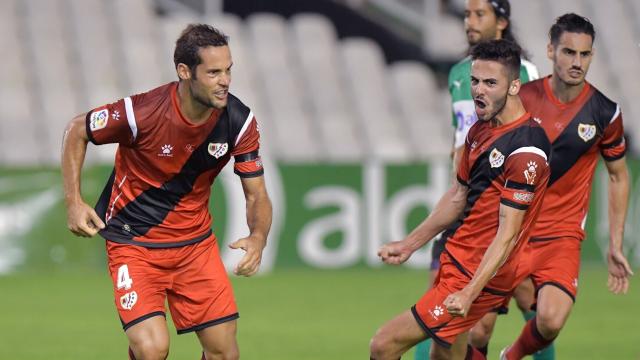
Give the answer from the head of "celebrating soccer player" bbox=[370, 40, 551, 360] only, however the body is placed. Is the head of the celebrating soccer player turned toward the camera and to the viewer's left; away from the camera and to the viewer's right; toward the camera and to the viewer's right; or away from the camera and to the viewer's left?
toward the camera and to the viewer's left

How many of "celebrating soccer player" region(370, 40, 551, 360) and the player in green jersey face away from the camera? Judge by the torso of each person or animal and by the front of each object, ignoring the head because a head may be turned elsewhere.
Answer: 0

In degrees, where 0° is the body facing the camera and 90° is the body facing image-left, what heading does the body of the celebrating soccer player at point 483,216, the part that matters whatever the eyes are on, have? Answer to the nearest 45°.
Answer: approximately 45°

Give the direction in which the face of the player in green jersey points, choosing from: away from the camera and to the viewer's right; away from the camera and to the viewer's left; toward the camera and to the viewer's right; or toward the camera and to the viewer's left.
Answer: toward the camera and to the viewer's left

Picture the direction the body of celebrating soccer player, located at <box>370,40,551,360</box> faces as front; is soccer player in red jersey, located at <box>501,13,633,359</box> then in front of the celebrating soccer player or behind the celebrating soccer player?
behind

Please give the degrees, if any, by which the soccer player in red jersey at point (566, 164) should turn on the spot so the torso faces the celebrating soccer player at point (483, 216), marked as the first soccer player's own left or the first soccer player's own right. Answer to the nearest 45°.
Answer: approximately 45° to the first soccer player's own right

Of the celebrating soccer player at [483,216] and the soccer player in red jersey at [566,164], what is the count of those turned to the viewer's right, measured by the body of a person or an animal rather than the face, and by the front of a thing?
0

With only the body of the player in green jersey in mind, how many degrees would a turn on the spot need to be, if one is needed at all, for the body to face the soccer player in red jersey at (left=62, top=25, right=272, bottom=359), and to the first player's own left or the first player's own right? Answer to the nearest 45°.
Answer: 0° — they already face them

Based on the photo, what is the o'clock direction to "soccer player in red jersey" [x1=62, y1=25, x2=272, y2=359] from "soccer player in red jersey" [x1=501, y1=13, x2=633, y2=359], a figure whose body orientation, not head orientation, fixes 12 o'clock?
"soccer player in red jersey" [x1=62, y1=25, x2=272, y2=359] is roughly at 2 o'clock from "soccer player in red jersey" [x1=501, y1=13, x2=633, y2=359].

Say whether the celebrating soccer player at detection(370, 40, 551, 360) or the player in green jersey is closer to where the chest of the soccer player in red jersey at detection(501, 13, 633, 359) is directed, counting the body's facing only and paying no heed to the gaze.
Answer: the celebrating soccer player

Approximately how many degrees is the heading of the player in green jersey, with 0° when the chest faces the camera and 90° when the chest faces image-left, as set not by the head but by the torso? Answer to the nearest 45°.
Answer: approximately 45°
